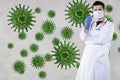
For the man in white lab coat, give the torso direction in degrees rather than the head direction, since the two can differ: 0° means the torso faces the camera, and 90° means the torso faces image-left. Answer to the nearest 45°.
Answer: approximately 0°
